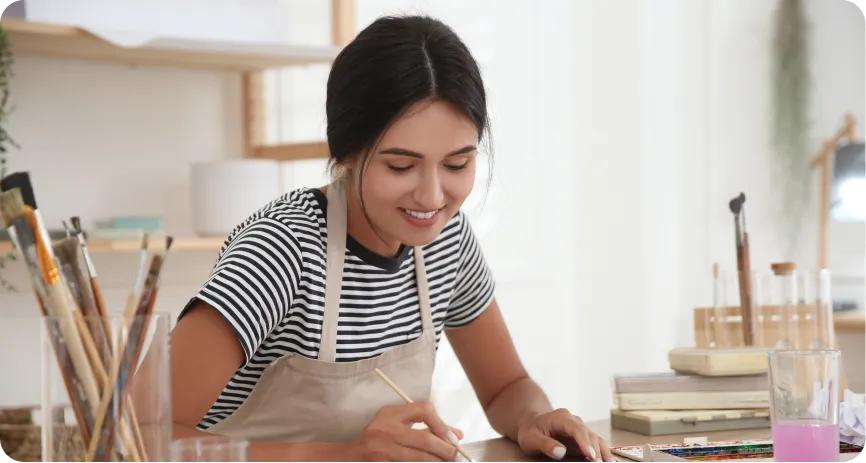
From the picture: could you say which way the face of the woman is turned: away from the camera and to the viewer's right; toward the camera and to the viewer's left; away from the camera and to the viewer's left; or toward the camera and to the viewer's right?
toward the camera and to the viewer's right

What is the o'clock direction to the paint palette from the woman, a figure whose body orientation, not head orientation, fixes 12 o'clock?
The paint palette is roughly at 11 o'clock from the woman.

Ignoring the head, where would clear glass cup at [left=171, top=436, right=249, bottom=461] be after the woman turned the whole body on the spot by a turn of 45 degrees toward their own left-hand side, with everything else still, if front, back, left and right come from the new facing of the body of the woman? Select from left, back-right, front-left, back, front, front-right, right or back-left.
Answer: right

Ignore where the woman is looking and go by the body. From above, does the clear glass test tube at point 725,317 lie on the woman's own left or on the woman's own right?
on the woman's own left

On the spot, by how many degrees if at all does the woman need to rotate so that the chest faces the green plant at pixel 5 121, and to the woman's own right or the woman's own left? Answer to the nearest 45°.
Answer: approximately 180°

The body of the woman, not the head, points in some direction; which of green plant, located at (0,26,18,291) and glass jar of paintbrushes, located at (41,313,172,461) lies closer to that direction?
the glass jar of paintbrushes

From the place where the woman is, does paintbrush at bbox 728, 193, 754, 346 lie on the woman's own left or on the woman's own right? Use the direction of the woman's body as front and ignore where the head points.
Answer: on the woman's own left

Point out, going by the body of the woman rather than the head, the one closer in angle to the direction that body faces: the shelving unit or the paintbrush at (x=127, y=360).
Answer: the paintbrush

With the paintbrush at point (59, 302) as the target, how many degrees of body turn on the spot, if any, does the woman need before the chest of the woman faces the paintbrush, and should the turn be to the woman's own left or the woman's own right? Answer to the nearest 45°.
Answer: approximately 45° to the woman's own right

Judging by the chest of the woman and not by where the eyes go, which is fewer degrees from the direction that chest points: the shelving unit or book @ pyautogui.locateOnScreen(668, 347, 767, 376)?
the book

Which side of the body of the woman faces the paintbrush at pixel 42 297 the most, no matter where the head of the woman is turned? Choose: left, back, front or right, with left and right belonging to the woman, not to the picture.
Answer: right

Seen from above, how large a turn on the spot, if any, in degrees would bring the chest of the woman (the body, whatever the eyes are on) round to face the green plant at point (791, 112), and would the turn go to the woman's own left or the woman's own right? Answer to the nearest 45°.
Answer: approximately 90° to the woman's own left

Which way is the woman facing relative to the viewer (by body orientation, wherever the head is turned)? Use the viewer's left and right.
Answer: facing the viewer and to the right of the viewer

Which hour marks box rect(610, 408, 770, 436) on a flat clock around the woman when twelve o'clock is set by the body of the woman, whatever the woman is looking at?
The box is roughly at 10 o'clock from the woman.
